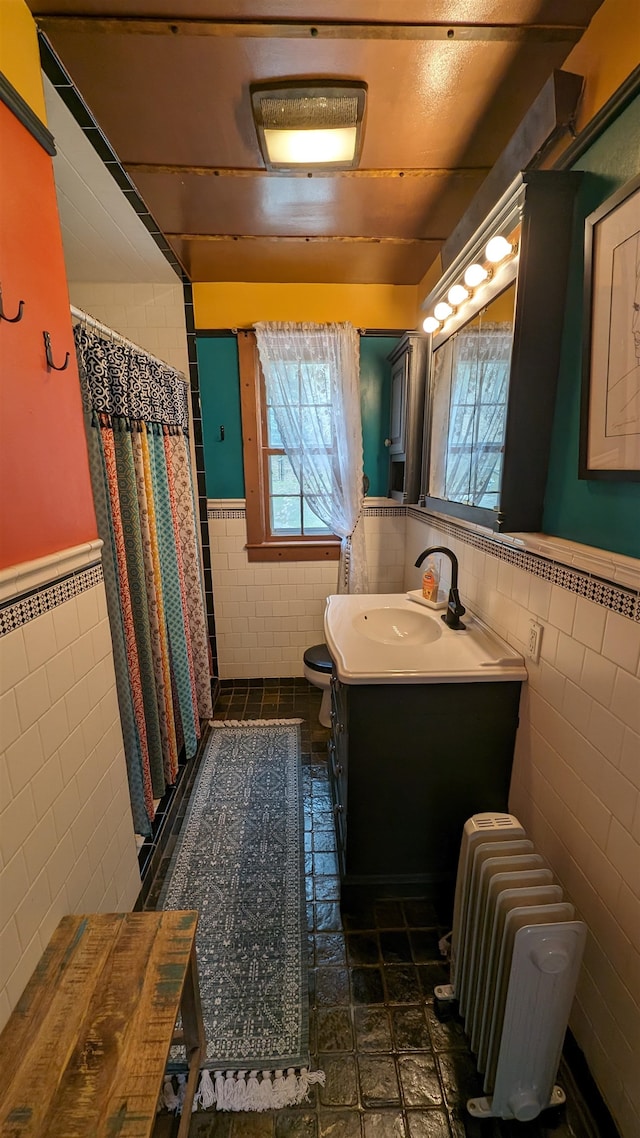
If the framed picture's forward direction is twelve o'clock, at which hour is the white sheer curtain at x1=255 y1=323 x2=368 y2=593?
The white sheer curtain is roughly at 3 o'clock from the framed picture.

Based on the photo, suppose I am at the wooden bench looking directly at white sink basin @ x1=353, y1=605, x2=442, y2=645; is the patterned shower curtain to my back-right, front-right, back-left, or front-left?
front-left

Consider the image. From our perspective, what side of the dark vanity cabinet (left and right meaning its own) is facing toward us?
left

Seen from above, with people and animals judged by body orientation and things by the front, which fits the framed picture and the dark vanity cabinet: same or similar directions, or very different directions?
same or similar directions

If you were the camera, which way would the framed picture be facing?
facing the viewer and to the left of the viewer

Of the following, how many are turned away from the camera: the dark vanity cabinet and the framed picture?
0

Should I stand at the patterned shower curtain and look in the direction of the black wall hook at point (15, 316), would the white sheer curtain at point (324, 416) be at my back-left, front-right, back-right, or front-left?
back-left
